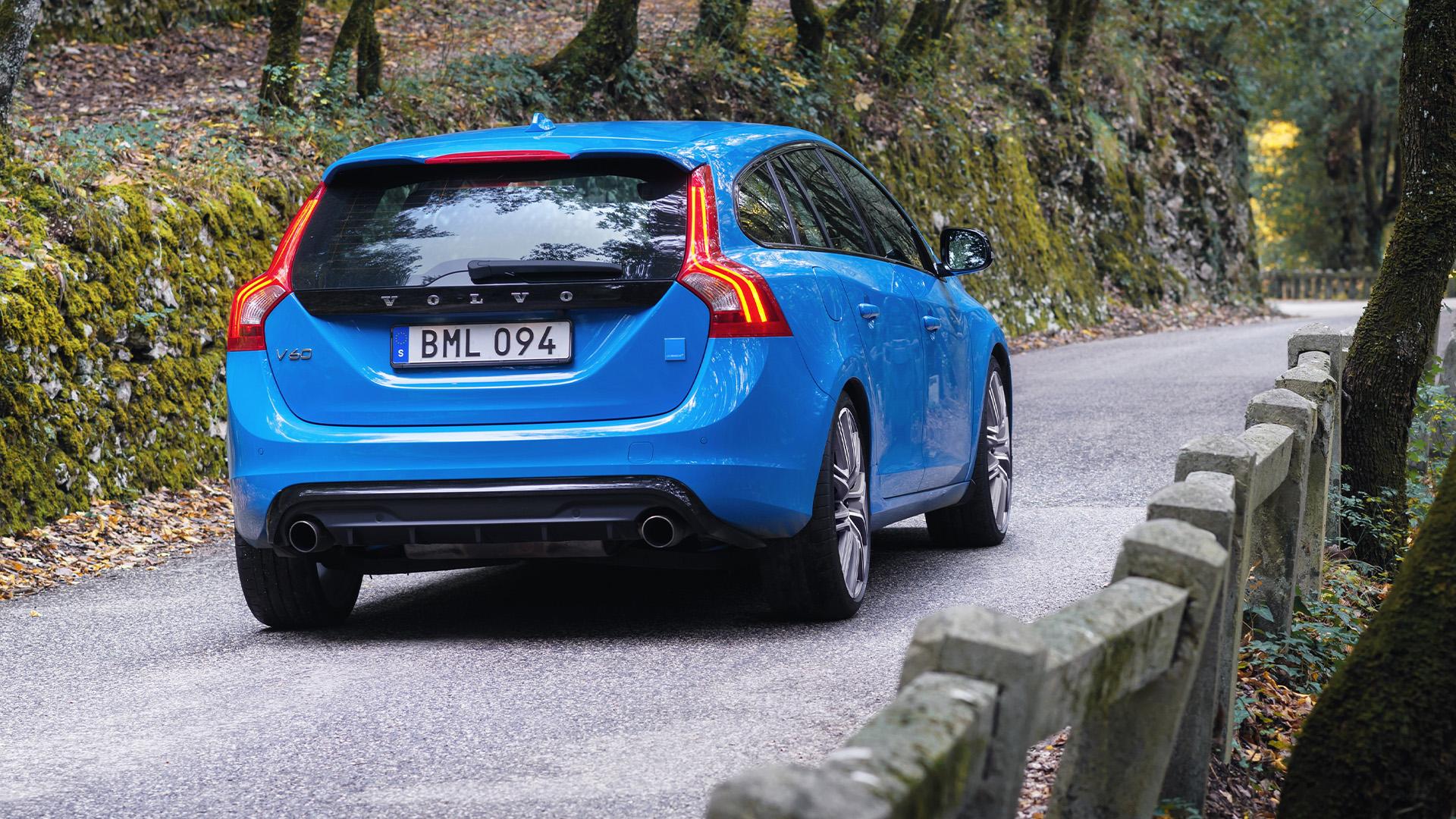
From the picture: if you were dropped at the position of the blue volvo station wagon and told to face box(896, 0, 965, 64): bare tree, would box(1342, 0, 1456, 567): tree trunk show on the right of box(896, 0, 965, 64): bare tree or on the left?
right

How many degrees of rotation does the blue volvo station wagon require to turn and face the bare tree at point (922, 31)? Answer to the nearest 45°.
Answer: approximately 45° to its left

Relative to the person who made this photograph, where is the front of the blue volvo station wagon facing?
facing away from the viewer and to the right of the viewer

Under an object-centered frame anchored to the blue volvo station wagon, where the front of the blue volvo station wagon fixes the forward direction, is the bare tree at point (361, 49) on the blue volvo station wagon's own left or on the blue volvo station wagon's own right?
on the blue volvo station wagon's own left

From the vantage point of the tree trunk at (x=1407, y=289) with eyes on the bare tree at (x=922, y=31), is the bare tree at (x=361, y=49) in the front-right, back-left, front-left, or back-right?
front-left

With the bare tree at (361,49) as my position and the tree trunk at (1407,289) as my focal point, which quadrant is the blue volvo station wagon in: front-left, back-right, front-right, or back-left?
front-right
